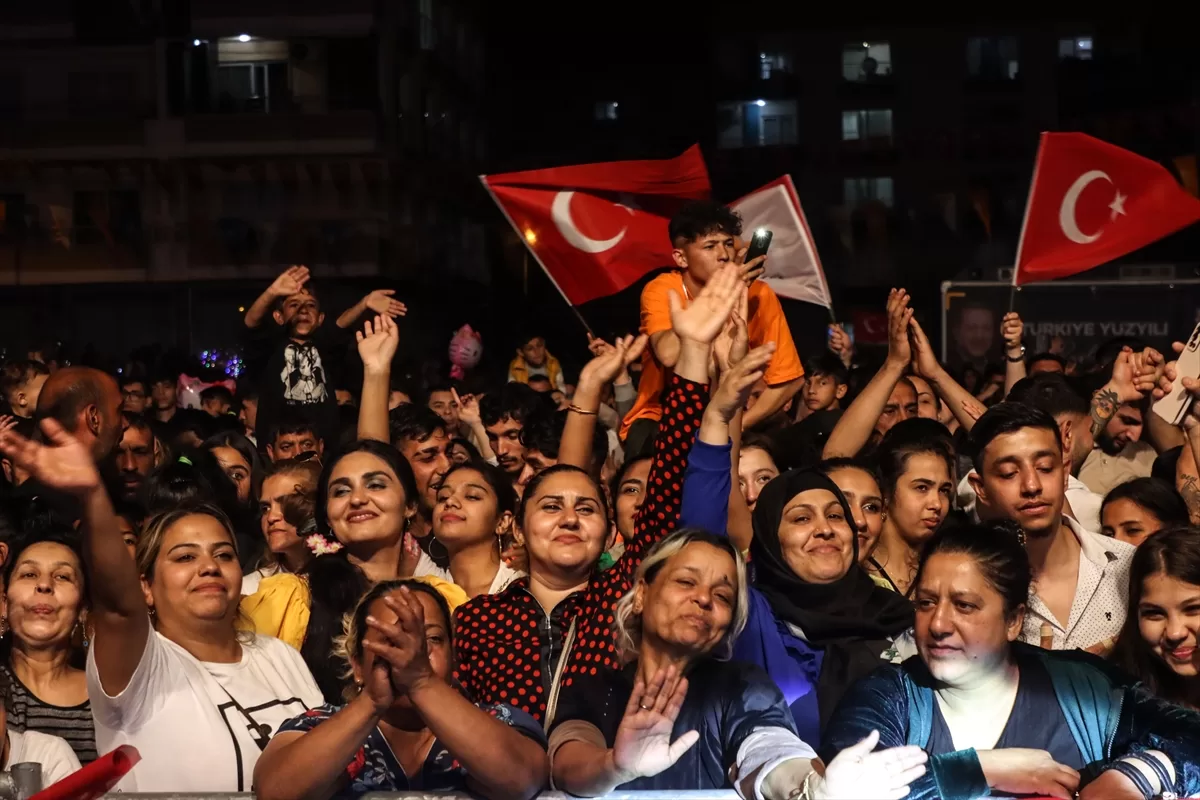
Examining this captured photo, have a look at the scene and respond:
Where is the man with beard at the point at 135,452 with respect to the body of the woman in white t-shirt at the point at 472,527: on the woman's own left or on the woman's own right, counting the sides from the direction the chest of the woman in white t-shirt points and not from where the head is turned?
on the woman's own right

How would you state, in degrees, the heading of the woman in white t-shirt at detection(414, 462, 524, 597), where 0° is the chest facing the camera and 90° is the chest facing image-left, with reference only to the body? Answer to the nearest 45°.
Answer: approximately 45°

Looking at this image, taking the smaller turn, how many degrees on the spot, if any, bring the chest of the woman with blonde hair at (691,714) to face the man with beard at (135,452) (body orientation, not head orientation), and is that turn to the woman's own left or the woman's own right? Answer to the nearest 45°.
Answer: approximately 135° to the woman's own right

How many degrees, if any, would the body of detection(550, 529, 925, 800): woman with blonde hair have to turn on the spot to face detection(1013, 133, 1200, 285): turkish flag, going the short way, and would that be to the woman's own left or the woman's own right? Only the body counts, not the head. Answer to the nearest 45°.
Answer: approximately 180°

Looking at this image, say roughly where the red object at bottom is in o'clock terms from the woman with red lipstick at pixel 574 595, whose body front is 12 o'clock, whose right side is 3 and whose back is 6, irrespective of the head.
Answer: The red object at bottom is roughly at 1 o'clock from the woman with red lipstick.

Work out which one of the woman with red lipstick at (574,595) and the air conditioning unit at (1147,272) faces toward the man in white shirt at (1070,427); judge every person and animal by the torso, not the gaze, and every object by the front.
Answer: the air conditioning unit

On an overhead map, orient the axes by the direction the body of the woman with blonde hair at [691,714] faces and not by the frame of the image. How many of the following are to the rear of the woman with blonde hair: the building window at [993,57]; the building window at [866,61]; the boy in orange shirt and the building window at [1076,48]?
4

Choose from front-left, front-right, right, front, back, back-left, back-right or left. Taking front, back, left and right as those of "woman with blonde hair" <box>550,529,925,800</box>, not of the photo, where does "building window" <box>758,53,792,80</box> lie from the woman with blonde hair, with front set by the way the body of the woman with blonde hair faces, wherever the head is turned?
back

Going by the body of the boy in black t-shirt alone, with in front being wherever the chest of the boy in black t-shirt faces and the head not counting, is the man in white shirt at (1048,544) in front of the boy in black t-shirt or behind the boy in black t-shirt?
in front

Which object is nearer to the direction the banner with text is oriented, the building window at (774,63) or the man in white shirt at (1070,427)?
the man in white shirt

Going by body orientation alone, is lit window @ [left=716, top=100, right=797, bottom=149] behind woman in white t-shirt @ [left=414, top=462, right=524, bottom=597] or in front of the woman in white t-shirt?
behind

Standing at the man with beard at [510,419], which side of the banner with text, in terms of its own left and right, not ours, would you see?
front

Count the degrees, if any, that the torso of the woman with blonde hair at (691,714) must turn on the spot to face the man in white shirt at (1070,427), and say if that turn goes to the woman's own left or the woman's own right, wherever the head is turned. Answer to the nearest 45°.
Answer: approximately 135° to the woman's own left

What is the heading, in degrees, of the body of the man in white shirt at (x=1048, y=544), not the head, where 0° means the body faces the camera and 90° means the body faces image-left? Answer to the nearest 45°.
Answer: approximately 0°

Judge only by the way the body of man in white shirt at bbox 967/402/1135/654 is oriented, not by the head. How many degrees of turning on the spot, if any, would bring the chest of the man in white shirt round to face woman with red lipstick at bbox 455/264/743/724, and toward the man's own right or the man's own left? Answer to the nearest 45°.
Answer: approximately 45° to the man's own right
